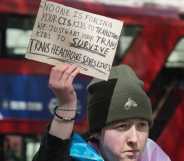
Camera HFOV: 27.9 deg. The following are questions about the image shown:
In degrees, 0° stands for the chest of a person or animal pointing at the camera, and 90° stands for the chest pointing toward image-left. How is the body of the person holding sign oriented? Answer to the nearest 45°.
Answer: approximately 315°

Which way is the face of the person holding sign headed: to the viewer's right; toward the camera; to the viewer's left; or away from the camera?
toward the camera

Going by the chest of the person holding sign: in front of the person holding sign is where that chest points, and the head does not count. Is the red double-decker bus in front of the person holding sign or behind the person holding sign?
behind
